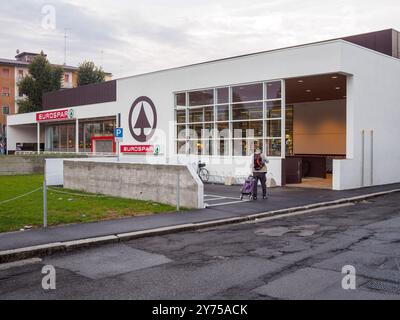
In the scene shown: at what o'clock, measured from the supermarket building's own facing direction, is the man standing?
The man standing is roughly at 11 o'clock from the supermarket building.

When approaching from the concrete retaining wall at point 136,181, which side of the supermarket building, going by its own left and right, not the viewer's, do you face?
front

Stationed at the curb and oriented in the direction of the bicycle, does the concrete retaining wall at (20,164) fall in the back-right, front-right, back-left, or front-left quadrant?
front-left

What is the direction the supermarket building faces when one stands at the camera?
facing the viewer and to the left of the viewer

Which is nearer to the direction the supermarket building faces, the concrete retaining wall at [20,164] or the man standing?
the man standing

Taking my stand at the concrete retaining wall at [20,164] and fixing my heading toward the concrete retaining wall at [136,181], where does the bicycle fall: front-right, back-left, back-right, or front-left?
front-left

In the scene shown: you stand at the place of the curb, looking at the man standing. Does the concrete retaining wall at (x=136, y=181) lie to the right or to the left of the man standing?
left

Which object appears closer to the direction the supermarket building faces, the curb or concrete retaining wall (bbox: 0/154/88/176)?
the curb

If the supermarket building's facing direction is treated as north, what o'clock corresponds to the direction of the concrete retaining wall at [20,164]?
The concrete retaining wall is roughly at 2 o'clock from the supermarket building.

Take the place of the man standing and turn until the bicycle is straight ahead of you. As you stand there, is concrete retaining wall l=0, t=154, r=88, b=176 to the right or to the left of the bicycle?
left
